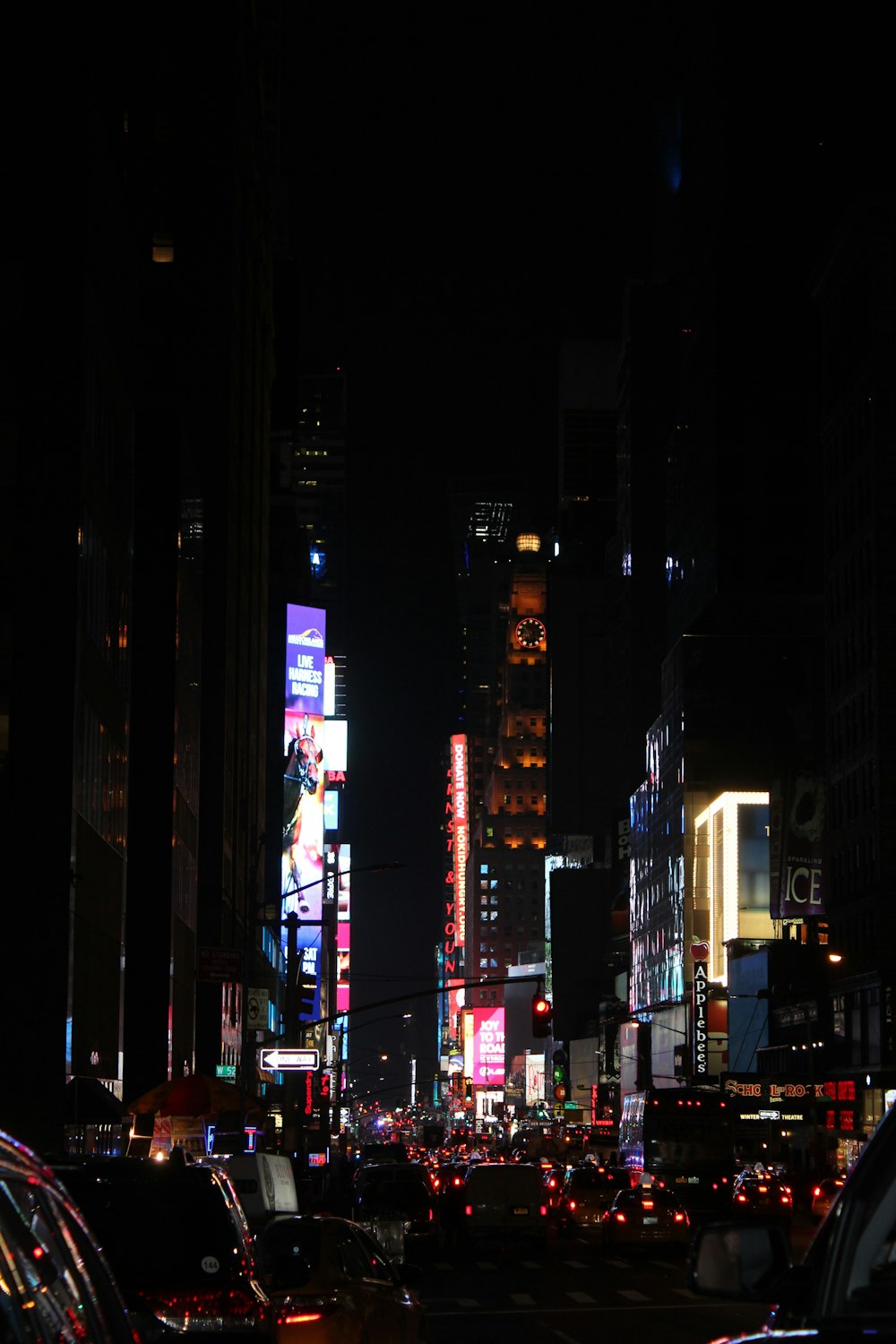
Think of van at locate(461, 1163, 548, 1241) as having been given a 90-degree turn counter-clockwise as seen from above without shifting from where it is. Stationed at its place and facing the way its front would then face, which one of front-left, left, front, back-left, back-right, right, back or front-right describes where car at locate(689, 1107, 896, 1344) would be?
left

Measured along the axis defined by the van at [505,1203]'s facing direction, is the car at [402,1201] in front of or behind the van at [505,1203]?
behind

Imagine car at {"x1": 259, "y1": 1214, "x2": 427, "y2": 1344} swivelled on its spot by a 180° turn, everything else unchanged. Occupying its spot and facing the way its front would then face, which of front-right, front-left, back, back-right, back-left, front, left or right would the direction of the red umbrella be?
back-right

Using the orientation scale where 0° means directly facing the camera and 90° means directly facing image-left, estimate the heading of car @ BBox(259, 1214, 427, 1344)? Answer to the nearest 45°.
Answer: approximately 225°

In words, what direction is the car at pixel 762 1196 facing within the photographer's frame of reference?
facing away from the viewer

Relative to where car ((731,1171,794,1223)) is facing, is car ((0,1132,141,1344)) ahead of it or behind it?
behind

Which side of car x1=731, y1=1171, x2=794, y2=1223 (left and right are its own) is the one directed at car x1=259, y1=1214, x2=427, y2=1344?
back

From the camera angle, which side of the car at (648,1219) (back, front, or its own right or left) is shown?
back

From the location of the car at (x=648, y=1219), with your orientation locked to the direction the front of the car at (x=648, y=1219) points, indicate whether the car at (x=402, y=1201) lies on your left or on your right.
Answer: on your left

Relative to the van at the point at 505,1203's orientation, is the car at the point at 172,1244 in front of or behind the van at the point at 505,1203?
behind

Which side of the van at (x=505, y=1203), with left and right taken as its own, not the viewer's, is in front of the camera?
back

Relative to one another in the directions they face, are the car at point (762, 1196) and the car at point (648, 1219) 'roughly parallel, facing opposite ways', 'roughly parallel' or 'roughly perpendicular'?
roughly parallel

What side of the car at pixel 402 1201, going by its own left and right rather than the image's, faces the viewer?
back
